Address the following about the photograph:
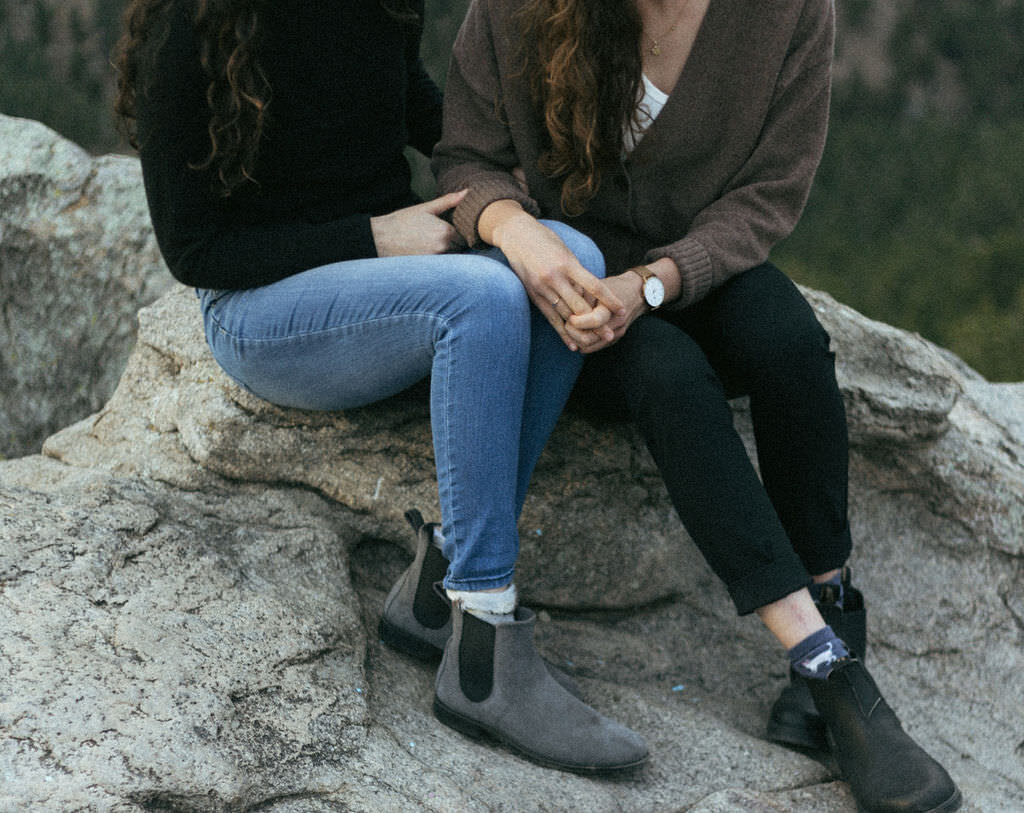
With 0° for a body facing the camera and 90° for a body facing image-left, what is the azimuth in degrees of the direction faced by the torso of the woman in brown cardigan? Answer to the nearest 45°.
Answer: approximately 0°
